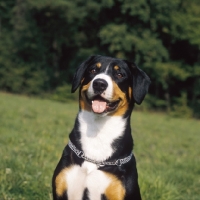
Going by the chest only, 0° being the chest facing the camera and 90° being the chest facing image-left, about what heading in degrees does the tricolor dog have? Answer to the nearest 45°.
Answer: approximately 0°
